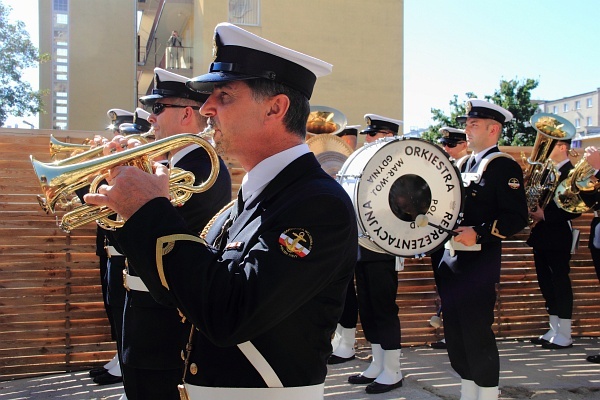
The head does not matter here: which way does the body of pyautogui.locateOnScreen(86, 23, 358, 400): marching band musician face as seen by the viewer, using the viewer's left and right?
facing to the left of the viewer

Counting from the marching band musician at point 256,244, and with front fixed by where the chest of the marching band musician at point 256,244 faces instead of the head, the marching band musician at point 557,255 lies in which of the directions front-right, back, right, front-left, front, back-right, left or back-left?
back-right

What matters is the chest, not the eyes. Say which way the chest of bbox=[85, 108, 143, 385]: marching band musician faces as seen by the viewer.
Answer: to the viewer's left

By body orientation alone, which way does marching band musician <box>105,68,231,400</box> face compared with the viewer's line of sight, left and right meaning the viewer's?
facing to the left of the viewer

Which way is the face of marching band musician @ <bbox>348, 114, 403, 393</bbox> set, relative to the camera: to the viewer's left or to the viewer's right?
to the viewer's left

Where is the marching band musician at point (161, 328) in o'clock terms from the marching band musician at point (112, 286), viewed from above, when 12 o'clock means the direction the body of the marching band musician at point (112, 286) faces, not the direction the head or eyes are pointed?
the marching band musician at point (161, 328) is roughly at 9 o'clock from the marching band musician at point (112, 286).

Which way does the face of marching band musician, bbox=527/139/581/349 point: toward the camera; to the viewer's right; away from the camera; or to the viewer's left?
to the viewer's left

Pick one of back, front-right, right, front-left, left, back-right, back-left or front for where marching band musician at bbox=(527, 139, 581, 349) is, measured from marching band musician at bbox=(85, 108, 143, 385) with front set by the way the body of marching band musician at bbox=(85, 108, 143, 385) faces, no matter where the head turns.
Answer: back

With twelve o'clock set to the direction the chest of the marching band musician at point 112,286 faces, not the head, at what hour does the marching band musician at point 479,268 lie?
the marching band musician at point 479,268 is roughly at 7 o'clock from the marching band musician at point 112,286.

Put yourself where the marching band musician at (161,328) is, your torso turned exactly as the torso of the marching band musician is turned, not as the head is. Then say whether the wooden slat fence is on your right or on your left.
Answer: on your right

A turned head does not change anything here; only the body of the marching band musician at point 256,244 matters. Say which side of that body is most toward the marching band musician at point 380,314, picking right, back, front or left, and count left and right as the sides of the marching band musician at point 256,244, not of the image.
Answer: right

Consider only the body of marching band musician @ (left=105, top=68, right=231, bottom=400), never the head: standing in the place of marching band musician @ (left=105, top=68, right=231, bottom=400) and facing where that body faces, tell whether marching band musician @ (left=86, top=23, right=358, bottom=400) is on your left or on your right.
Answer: on your left

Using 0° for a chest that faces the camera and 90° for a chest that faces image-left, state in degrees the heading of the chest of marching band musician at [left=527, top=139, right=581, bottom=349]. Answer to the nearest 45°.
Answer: approximately 90°
